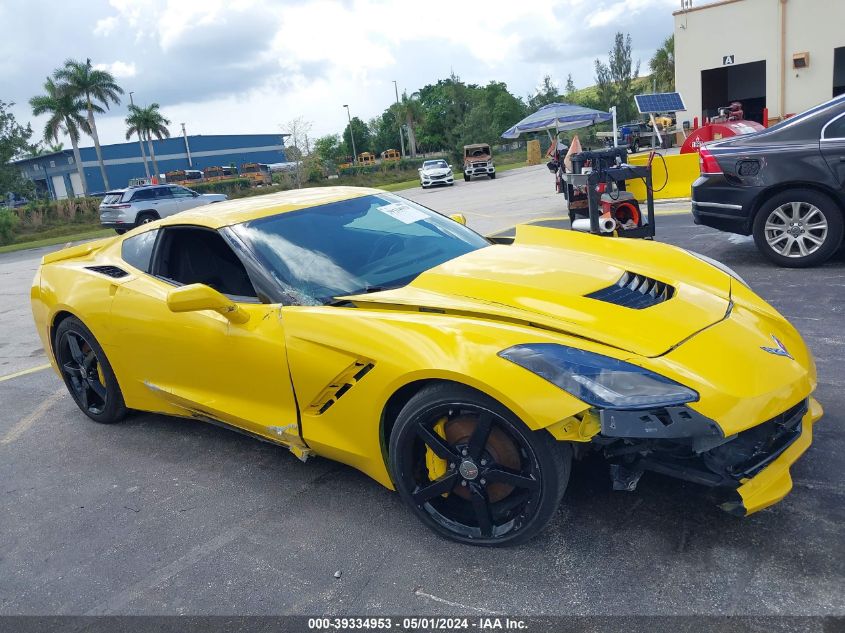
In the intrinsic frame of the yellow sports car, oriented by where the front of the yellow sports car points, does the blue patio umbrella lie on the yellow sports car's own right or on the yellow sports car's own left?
on the yellow sports car's own left

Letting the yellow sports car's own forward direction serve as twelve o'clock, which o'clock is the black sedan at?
The black sedan is roughly at 9 o'clock from the yellow sports car.

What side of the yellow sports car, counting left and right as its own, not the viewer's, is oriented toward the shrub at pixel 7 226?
back

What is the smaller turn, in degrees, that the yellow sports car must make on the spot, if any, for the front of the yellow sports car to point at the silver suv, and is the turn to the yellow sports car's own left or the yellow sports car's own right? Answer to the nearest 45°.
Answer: approximately 180°

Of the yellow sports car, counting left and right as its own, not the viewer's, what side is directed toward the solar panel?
left

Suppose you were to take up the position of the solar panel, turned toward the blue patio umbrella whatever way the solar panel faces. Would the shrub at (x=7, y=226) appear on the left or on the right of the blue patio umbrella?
right

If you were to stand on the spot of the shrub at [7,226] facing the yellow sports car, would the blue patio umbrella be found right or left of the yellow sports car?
left

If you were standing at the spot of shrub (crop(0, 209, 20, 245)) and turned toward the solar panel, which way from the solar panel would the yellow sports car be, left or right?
right

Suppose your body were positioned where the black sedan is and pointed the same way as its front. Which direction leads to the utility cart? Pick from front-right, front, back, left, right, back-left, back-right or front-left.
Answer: back-left

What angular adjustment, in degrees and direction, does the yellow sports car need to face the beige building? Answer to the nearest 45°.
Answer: approximately 90° to its left

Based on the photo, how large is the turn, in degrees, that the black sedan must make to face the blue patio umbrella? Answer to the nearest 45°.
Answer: approximately 90° to its left

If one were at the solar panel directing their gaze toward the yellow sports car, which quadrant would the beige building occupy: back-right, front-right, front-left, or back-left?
back-left

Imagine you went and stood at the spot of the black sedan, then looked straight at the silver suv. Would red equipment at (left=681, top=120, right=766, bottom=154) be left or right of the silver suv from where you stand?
right

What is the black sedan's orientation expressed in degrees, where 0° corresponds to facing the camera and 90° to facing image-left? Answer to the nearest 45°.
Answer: approximately 270°
